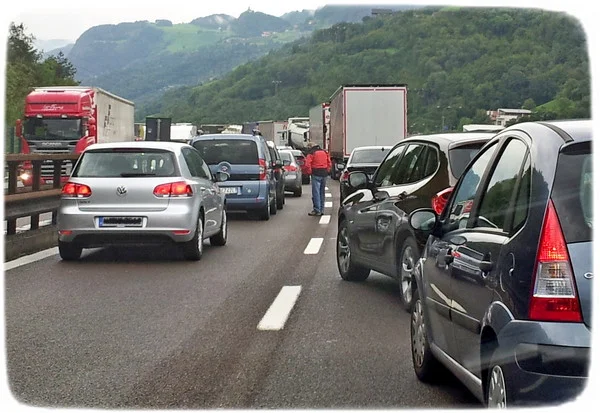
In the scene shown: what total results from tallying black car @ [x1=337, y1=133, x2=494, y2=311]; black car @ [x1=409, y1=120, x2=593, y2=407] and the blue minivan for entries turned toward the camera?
0

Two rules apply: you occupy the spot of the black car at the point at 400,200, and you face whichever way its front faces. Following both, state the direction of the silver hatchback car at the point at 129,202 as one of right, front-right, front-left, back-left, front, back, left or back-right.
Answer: front

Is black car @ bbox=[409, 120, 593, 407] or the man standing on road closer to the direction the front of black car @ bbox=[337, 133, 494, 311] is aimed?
the man standing on road

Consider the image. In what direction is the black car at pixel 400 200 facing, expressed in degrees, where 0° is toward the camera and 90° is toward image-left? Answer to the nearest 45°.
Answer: approximately 135°

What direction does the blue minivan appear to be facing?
away from the camera

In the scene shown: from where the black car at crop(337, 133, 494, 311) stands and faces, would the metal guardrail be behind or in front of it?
in front

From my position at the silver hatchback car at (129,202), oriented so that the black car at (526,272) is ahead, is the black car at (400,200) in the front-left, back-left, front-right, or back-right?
front-left

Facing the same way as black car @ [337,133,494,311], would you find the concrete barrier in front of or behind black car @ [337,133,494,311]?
in front

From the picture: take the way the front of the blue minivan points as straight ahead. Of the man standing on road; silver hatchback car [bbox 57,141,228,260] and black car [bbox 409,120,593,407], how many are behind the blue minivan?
2

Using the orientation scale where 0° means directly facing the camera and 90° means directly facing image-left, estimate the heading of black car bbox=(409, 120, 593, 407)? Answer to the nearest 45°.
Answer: approximately 135°

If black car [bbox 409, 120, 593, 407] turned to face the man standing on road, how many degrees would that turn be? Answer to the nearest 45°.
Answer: approximately 45° to its right

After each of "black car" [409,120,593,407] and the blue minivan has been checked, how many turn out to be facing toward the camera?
0

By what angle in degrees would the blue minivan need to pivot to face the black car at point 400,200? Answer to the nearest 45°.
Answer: approximately 180°
